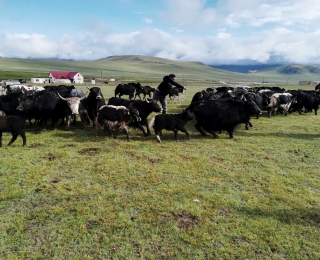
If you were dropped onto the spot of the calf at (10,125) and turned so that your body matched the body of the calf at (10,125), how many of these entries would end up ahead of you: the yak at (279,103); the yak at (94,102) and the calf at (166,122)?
0

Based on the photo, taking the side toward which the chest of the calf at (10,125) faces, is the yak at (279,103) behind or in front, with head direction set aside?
behind

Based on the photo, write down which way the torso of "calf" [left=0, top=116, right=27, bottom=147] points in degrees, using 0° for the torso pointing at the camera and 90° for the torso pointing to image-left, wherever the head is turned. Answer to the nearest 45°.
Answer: approximately 90°

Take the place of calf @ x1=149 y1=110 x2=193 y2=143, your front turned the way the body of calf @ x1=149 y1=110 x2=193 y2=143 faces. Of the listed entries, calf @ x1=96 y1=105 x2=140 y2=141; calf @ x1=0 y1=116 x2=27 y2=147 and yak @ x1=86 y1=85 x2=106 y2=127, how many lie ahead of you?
0

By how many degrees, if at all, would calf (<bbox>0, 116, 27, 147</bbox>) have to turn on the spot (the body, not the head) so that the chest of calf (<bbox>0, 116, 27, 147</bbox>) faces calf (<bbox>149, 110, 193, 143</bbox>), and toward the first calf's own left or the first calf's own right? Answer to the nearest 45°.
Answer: approximately 180°

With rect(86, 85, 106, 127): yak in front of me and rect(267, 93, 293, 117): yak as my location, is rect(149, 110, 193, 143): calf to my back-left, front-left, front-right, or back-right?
front-left

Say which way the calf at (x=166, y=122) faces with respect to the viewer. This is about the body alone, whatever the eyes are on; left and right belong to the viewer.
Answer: facing to the right of the viewer

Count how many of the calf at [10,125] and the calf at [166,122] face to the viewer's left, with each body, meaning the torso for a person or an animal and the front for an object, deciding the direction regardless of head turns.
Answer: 1

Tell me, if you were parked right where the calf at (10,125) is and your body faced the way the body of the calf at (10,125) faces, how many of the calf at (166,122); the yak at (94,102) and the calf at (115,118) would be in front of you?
0

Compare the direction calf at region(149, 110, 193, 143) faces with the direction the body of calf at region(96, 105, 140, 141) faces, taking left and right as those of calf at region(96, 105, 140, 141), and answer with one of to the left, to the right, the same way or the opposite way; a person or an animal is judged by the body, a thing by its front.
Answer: the same way
